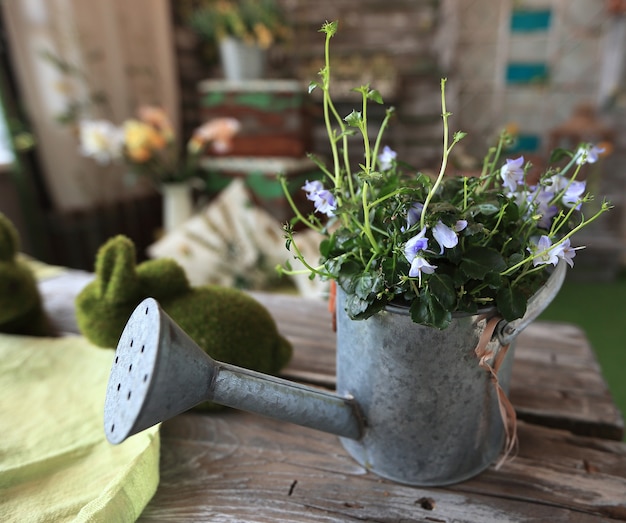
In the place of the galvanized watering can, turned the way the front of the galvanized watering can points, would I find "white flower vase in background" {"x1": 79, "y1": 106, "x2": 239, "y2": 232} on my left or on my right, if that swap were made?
on my right

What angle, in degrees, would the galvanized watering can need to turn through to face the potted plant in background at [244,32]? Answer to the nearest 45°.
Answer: approximately 135° to its right

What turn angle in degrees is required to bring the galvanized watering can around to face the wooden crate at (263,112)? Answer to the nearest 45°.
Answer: approximately 135° to its right

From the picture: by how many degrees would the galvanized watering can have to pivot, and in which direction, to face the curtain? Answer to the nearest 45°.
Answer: approximately 90° to its right

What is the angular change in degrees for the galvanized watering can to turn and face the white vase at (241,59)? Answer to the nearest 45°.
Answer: approximately 135° to its right

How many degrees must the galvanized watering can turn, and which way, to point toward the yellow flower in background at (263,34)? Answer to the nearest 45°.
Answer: approximately 135° to its right

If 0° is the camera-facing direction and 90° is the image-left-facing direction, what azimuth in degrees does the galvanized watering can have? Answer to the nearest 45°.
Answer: approximately 45°
